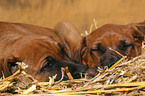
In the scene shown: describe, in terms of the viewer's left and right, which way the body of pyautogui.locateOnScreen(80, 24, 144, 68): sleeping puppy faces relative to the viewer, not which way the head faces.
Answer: facing the viewer

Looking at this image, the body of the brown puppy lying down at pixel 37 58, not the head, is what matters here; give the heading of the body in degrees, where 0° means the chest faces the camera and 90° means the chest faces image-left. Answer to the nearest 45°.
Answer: approximately 315°

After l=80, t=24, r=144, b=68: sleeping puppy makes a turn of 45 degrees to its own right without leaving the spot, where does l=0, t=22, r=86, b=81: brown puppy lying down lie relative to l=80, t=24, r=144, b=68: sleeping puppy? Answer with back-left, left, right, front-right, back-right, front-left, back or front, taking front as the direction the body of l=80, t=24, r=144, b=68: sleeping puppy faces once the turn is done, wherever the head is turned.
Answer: front
